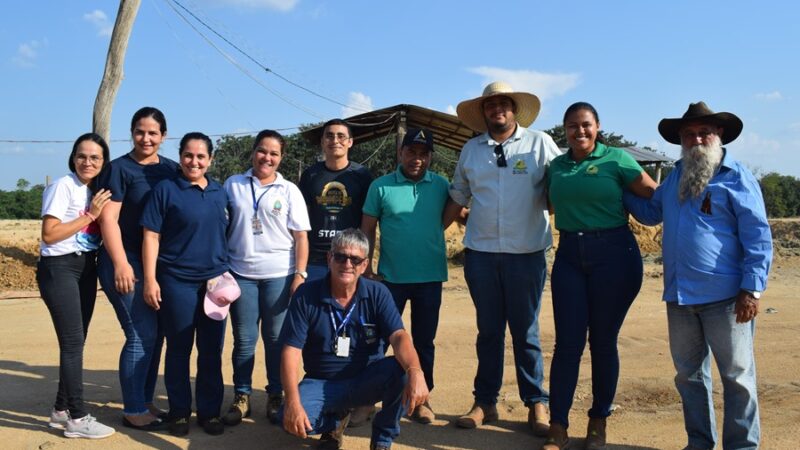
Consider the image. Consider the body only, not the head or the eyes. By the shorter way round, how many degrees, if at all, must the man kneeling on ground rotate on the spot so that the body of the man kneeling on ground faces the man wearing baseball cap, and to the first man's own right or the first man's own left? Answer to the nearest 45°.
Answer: approximately 135° to the first man's own left

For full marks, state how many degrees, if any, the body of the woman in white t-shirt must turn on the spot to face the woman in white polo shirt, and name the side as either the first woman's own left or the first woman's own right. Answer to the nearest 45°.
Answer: approximately 45° to the first woman's own left

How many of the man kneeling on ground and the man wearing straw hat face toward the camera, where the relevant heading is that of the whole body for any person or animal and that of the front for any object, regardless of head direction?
2

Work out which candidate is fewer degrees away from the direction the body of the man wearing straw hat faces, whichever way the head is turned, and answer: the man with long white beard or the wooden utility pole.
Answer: the man with long white beard

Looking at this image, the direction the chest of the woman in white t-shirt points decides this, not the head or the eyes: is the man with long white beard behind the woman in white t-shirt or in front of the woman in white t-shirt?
in front

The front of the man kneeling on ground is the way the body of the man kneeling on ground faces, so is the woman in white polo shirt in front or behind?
behind

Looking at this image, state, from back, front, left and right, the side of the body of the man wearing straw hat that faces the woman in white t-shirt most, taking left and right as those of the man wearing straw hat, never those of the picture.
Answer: right

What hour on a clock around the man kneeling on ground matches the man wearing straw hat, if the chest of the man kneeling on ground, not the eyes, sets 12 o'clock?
The man wearing straw hat is roughly at 8 o'clock from the man kneeling on ground.

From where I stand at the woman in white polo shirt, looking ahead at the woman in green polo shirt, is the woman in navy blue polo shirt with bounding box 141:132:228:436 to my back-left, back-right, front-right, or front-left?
back-right
